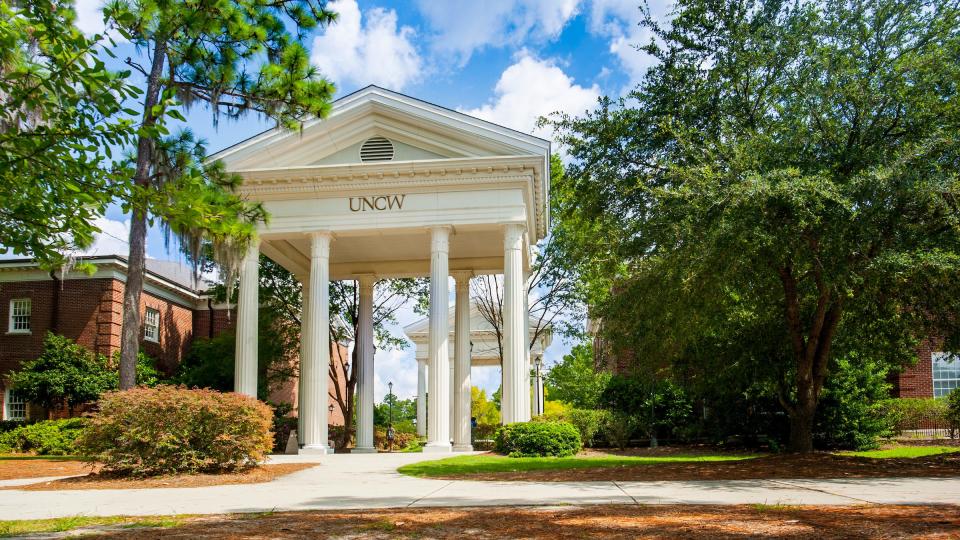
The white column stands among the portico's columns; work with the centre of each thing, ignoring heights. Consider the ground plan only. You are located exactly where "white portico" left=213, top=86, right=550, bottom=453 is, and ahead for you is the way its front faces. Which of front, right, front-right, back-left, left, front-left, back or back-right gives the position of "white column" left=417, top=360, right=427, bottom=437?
back

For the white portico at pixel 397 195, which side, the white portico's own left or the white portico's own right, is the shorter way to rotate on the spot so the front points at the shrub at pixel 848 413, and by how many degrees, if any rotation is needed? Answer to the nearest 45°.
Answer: approximately 90° to the white portico's own left

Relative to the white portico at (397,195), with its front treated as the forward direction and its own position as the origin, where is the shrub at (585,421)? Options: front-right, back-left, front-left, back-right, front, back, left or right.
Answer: back-left

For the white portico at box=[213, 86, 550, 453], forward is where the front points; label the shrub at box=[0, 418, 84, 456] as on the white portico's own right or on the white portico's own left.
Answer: on the white portico's own right

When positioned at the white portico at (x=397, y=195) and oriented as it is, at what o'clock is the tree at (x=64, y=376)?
The tree is roughly at 4 o'clock from the white portico.

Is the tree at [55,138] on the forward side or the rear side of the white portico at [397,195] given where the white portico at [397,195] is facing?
on the forward side

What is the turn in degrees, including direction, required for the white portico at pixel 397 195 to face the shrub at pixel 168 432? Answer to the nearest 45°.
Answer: approximately 45° to its right

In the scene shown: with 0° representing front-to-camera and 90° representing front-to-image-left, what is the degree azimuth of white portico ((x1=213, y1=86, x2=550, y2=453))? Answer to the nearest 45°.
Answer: approximately 0°
